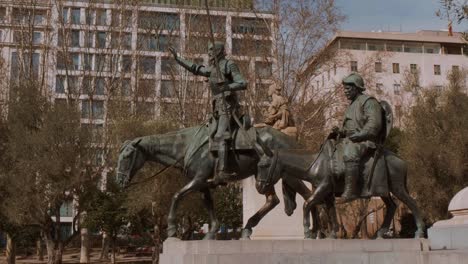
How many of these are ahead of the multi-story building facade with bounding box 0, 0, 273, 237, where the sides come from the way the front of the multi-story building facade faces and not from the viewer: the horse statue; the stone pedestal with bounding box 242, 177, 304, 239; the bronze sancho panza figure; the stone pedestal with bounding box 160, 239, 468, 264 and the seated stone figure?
5

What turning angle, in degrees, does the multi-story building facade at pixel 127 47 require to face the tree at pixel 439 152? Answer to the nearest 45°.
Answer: approximately 90° to its left

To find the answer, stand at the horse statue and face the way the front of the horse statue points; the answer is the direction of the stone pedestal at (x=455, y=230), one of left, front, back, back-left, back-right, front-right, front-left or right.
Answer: back

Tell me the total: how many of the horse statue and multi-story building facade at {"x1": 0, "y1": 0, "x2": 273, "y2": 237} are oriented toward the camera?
1

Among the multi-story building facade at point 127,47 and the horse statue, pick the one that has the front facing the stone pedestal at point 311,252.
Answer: the multi-story building facade

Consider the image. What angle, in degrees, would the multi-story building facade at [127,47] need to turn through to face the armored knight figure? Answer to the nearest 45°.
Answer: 0° — it already faces it

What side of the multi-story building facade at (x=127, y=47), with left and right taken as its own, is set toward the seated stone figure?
front

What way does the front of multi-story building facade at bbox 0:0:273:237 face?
toward the camera

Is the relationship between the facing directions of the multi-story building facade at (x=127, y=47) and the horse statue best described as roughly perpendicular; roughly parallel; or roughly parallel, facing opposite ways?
roughly perpendicular

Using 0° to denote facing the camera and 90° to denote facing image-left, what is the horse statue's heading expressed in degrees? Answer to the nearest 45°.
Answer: approximately 90°

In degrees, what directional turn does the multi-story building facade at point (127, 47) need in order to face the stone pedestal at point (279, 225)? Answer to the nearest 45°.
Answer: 0° — it already faces it
